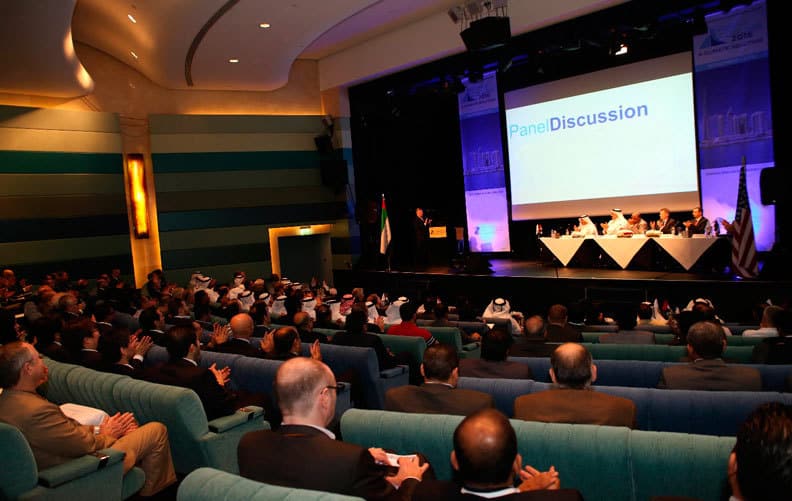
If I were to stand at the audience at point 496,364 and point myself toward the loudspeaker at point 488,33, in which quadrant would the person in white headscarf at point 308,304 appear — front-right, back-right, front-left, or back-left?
front-left

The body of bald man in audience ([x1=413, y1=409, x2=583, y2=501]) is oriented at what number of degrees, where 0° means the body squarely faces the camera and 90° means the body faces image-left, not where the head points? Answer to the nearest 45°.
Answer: approximately 180°

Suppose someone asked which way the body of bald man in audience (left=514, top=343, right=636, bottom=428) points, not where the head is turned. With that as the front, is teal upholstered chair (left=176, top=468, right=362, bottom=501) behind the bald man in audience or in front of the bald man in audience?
behind

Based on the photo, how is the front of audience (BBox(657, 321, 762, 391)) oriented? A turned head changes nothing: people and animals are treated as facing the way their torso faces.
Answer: away from the camera

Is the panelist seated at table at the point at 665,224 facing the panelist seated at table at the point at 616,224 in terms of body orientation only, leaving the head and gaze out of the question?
no

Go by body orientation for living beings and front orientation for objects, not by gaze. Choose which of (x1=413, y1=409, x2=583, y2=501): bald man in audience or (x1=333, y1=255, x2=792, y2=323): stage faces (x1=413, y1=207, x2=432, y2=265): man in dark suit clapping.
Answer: the bald man in audience

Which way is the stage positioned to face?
toward the camera

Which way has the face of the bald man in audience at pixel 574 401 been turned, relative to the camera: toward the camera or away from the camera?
away from the camera

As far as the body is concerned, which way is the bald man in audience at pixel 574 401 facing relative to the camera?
away from the camera

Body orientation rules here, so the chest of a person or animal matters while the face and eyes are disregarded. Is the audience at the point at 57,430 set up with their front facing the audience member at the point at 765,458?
no

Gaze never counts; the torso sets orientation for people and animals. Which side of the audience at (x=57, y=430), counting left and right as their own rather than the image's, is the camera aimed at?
right

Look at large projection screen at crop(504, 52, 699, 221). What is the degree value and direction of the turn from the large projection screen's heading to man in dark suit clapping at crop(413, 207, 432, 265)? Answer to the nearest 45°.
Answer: approximately 45° to its right

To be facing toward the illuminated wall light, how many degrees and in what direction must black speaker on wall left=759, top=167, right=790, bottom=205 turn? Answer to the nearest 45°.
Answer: approximately 45° to its right

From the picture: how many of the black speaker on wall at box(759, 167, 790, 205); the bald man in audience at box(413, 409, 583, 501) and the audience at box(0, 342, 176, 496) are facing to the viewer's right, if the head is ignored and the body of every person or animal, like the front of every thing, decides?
1

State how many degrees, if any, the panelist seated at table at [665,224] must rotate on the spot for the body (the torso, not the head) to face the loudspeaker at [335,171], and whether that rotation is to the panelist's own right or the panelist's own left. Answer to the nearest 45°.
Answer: approximately 45° to the panelist's own right

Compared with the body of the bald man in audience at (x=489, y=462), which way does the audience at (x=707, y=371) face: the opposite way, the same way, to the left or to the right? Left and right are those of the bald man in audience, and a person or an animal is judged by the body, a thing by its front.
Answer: the same way

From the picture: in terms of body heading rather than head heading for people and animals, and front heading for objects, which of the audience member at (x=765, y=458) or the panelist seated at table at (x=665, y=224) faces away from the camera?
the audience member

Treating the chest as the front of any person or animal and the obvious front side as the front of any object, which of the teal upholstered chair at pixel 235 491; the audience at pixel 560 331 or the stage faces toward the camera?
the stage

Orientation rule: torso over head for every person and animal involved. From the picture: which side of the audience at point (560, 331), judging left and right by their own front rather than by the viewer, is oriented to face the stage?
front

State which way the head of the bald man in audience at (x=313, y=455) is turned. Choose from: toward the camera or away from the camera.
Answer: away from the camera
